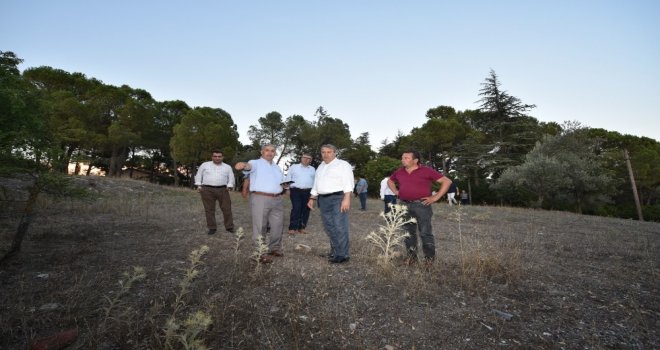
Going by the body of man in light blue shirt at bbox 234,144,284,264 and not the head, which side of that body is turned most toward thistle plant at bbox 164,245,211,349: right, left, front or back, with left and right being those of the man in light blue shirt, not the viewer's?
front

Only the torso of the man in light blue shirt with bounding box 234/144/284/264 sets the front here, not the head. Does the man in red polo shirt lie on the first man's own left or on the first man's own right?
on the first man's own left

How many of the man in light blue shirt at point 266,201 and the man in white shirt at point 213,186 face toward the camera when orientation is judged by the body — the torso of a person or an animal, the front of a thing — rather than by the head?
2

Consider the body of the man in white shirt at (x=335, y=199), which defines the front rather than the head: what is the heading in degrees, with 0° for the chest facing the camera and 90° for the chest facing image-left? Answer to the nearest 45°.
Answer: approximately 45°

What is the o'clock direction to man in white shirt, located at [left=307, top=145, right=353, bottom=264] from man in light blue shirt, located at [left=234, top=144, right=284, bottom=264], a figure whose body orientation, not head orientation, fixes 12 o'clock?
The man in white shirt is roughly at 10 o'clock from the man in light blue shirt.

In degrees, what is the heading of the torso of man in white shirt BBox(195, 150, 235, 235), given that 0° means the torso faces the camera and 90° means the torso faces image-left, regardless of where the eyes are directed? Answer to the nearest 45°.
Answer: approximately 0°

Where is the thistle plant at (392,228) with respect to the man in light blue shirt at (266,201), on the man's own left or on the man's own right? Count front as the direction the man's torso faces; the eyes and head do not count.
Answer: on the man's own left

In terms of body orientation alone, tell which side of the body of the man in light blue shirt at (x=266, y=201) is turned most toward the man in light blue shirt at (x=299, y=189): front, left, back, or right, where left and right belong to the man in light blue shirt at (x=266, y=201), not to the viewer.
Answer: back

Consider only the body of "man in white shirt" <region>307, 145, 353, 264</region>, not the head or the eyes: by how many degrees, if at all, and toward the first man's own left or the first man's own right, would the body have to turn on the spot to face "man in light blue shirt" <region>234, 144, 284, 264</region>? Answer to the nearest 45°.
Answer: approximately 45° to the first man's own right

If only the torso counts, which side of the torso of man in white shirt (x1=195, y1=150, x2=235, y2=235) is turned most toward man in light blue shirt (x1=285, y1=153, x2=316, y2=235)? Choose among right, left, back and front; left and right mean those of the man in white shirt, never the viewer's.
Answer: left

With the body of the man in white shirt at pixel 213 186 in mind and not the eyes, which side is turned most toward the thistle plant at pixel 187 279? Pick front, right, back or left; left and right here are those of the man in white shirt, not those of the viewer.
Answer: front

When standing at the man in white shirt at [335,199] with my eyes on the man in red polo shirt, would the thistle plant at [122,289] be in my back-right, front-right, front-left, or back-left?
back-right

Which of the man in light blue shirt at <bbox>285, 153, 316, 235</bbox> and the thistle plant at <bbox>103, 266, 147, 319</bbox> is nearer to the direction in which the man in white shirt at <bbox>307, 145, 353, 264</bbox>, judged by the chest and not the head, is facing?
the thistle plant
